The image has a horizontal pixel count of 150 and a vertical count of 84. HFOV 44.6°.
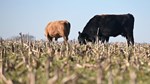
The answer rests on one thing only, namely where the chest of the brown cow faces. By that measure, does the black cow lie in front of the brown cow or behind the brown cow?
behind

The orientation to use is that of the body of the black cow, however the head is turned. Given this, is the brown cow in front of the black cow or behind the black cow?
in front

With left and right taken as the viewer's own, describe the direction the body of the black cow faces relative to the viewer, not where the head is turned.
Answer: facing to the left of the viewer
